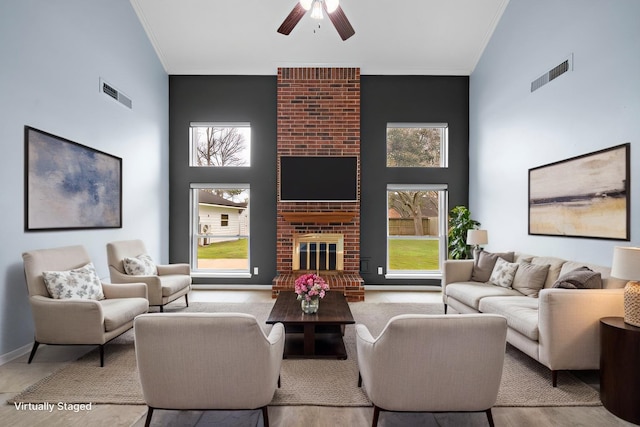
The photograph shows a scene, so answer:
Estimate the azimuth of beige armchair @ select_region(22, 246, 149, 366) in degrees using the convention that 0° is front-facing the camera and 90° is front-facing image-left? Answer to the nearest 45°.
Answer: approximately 315°

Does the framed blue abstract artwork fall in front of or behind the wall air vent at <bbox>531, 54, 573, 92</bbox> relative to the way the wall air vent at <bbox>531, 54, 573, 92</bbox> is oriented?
in front

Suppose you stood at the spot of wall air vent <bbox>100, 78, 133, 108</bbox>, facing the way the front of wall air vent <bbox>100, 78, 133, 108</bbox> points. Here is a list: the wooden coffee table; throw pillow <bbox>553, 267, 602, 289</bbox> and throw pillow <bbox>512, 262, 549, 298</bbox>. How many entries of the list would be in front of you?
3

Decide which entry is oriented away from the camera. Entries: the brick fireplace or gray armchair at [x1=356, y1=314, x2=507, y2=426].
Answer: the gray armchair

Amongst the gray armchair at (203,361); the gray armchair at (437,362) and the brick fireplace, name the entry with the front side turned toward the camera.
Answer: the brick fireplace

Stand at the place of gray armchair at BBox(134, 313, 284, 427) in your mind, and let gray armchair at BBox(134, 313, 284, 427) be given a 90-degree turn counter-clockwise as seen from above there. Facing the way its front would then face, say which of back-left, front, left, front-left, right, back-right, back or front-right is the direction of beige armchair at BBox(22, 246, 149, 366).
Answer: front-right

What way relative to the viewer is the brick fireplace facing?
toward the camera

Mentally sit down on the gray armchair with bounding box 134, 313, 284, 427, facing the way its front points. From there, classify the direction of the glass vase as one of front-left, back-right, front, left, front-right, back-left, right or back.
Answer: front-right

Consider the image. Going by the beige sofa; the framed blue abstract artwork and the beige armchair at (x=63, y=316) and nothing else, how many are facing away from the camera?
0

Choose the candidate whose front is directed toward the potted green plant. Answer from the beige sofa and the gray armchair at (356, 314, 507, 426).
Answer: the gray armchair

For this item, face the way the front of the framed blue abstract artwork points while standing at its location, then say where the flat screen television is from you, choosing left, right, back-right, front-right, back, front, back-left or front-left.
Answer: front-left

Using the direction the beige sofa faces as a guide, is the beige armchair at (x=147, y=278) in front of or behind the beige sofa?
in front

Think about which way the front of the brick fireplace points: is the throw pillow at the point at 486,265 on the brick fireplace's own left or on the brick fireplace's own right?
on the brick fireplace's own left

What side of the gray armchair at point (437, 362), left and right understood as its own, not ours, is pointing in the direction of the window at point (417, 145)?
front

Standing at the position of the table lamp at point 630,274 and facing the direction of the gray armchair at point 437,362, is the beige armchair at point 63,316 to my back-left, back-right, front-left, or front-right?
front-right

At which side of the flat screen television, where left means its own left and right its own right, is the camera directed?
front

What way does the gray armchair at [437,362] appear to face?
away from the camera
